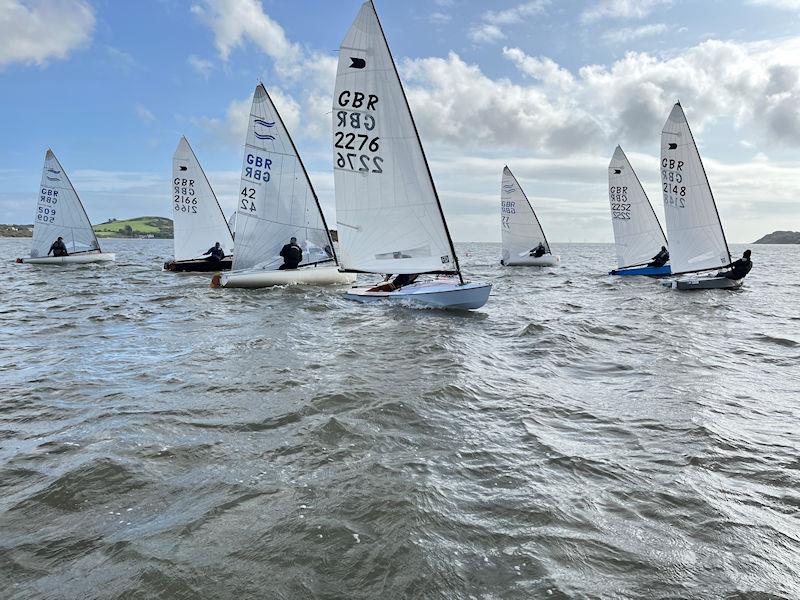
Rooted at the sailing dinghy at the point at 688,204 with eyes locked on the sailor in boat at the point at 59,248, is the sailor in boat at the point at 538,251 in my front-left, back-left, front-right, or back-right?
front-right

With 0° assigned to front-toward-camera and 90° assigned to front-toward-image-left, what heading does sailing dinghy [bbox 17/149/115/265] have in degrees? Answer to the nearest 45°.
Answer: approximately 270°

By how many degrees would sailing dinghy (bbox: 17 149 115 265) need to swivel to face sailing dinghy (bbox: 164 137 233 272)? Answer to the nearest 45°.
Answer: approximately 45° to its right

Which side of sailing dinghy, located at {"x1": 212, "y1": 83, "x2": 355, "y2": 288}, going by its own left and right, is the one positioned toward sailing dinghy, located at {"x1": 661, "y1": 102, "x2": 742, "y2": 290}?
front

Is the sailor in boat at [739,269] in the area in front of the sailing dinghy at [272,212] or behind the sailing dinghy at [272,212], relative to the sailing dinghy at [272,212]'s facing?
in front

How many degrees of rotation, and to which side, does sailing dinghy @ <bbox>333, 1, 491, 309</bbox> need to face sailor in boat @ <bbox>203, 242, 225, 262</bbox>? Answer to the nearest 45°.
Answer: approximately 180°

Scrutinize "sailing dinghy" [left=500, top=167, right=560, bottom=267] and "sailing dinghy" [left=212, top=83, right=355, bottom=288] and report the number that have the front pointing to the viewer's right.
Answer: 2

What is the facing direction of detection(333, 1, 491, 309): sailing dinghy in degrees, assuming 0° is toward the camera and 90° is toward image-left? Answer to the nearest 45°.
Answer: approximately 315°

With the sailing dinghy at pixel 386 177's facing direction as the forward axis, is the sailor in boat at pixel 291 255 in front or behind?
behind

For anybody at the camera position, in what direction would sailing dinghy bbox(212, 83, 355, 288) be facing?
facing to the right of the viewer

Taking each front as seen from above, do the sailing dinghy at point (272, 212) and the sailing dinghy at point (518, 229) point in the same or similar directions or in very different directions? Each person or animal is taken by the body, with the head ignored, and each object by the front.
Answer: same or similar directions

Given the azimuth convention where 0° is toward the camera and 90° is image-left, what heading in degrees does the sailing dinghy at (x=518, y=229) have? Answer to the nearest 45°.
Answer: approximately 270°

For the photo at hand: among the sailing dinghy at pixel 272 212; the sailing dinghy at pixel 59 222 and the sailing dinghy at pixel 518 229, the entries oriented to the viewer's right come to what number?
3

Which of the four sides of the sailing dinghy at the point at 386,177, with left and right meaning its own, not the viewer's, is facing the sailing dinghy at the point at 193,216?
back

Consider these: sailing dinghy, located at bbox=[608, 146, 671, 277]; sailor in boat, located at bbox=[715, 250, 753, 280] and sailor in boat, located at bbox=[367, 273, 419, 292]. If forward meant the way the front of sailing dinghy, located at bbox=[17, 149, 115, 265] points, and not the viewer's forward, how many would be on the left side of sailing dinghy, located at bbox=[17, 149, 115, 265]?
0
